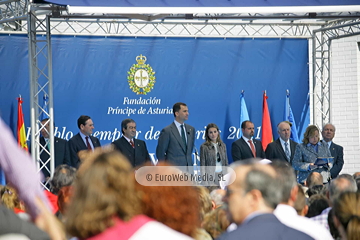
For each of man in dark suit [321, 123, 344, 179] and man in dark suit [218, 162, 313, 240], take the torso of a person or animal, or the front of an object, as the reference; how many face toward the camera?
1

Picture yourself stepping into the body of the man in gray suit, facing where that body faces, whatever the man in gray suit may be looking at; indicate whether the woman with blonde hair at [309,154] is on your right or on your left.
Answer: on your left

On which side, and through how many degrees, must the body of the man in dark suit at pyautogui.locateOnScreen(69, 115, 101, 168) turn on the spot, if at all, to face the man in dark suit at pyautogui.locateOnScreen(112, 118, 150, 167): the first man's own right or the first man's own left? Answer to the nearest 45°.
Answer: approximately 45° to the first man's own left

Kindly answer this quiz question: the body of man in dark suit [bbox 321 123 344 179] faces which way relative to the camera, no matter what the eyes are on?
toward the camera

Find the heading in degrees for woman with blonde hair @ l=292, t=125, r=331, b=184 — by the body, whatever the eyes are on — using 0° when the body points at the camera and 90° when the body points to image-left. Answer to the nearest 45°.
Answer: approximately 315°

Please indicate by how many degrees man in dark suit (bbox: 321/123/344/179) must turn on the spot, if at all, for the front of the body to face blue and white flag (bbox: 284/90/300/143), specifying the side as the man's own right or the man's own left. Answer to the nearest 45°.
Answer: approximately 135° to the man's own right

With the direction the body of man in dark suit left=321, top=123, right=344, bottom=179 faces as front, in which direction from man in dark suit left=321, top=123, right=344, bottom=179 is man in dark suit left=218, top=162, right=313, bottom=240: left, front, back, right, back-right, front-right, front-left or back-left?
front

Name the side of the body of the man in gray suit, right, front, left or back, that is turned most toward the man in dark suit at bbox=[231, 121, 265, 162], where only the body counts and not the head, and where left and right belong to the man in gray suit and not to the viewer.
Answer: left

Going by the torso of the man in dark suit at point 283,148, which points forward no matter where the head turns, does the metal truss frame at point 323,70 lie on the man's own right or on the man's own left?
on the man's own left

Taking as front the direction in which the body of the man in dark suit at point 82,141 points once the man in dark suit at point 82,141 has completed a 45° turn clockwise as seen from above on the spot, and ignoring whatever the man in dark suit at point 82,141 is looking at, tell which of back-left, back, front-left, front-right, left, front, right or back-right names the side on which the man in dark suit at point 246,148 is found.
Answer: left

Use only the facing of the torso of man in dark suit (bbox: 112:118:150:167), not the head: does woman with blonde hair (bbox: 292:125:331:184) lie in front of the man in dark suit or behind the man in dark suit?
in front

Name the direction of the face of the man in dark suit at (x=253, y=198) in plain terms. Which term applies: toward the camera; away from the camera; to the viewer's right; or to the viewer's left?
to the viewer's left

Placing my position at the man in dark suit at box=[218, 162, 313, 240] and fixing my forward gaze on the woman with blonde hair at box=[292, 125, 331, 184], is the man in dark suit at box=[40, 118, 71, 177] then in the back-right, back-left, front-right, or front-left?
front-left

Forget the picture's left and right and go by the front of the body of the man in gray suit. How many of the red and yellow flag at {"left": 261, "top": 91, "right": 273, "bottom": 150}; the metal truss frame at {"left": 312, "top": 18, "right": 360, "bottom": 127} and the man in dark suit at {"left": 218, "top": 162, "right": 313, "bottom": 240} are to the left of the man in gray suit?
2
